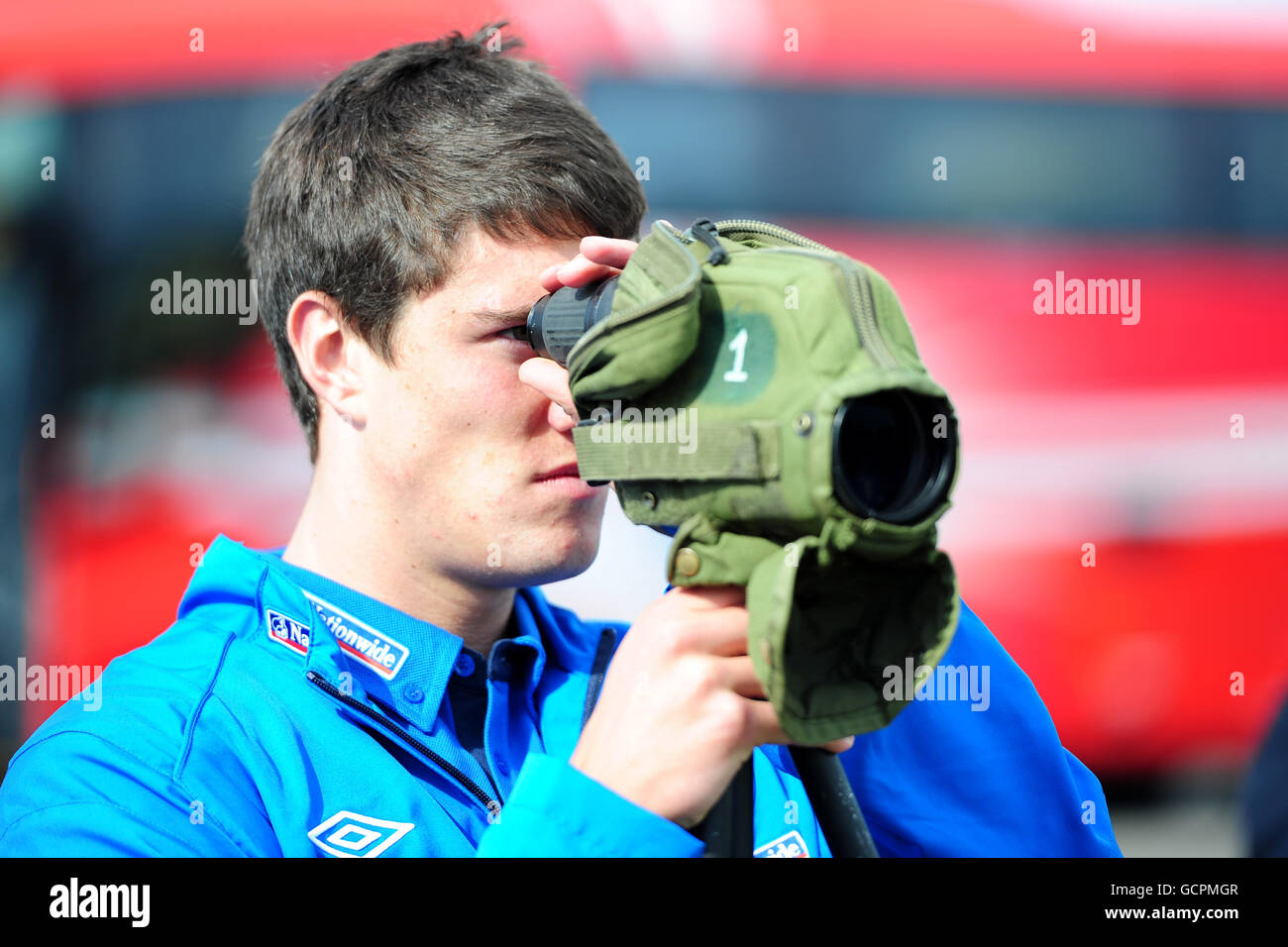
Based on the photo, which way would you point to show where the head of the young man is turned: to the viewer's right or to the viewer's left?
to the viewer's right

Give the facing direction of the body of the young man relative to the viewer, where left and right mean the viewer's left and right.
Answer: facing the viewer and to the right of the viewer
